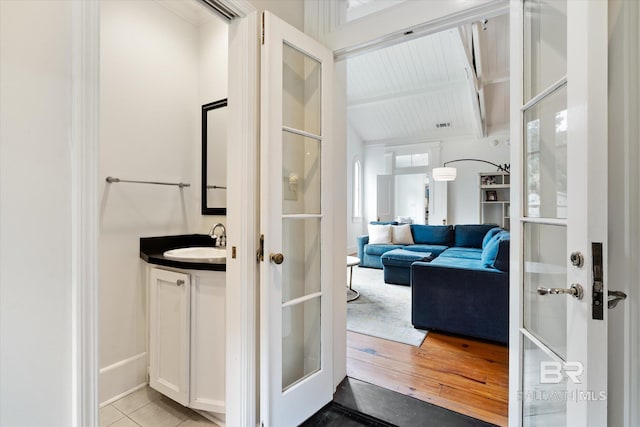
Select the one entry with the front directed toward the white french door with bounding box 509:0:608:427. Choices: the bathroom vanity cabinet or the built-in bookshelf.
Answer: the built-in bookshelf

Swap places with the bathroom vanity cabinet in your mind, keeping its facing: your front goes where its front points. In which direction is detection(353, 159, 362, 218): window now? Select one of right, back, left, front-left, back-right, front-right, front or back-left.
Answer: back

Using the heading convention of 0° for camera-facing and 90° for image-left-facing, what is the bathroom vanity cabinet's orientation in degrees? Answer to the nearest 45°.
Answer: approximately 45°

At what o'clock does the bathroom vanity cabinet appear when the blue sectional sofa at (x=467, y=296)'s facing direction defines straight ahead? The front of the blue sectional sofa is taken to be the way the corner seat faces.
The bathroom vanity cabinet is roughly at 12 o'clock from the blue sectional sofa.

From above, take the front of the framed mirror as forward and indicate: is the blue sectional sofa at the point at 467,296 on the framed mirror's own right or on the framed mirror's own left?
on the framed mirror's own left
